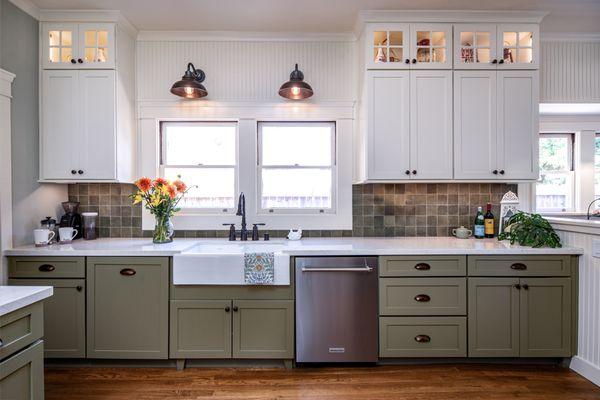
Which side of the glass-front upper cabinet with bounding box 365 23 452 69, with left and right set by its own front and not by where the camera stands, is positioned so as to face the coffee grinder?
right

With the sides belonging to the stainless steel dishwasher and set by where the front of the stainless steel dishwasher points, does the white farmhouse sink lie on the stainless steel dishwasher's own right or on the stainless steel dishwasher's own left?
on the stainless steel dishwasher's own right

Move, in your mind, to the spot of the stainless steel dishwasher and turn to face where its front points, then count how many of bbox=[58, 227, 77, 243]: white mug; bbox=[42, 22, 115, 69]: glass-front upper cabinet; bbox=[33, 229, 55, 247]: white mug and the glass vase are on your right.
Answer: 4

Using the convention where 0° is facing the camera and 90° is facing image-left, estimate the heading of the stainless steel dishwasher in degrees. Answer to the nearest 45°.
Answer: approximately 0°

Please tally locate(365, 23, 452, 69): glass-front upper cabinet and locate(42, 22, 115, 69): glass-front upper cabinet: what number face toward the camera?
2

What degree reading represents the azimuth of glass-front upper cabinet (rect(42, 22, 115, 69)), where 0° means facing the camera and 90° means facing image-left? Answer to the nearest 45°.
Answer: approximately 0°
